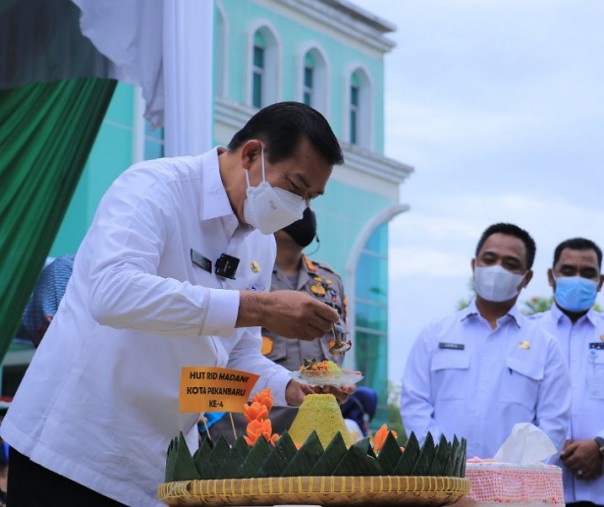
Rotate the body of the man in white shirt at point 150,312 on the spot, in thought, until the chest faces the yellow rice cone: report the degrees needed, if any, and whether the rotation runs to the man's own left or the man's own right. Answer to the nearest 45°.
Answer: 0° — they already face it

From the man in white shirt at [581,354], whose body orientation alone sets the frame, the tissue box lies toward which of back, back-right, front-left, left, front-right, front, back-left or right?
front

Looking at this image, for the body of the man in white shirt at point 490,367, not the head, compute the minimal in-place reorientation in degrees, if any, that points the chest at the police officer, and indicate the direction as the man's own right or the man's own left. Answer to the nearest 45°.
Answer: approximately 45° to the man's own right

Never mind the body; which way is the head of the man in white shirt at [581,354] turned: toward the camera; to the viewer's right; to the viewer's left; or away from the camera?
toward the camera

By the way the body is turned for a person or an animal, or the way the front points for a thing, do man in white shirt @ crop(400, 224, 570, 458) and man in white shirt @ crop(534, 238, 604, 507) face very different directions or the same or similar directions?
same or similar directions

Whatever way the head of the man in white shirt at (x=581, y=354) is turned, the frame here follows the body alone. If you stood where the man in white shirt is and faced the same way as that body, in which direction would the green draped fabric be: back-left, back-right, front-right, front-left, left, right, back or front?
front-right

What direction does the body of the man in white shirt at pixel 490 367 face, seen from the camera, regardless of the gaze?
toward the camera

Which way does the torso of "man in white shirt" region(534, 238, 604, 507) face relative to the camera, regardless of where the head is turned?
toward the camera

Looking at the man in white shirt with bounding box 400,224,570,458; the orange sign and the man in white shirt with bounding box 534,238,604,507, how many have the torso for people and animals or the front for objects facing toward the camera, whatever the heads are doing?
3

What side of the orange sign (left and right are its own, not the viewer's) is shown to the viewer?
front

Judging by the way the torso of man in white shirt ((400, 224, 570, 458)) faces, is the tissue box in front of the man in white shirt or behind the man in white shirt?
in front

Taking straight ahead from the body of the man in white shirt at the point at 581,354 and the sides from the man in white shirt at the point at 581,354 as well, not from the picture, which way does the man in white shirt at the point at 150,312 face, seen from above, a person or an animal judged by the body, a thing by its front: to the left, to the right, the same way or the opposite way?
to the left
